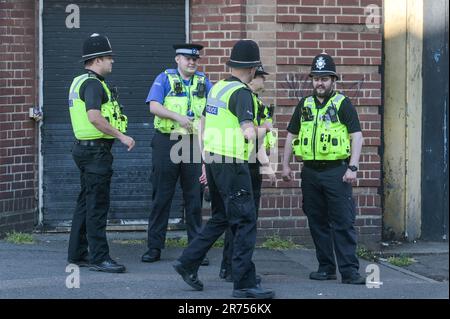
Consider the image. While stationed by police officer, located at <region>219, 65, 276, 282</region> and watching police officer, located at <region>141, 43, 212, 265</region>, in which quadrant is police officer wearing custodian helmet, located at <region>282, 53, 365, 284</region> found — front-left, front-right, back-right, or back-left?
back-right

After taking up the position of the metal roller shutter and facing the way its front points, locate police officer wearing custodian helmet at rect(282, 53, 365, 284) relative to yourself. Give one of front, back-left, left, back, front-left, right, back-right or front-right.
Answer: front-left

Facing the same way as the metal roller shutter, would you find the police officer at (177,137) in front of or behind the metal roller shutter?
in front

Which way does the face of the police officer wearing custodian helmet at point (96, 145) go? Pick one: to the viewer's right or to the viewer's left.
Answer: to the viewer's right

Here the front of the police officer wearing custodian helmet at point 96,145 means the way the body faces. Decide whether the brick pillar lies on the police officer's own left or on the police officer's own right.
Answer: on the police officer's own left

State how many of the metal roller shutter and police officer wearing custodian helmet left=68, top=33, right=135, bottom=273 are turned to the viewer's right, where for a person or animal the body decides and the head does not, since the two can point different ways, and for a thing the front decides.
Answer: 1

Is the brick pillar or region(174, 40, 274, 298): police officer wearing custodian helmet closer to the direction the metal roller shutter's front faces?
the police officer wearing custodian helmet

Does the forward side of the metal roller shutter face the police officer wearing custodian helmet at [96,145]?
yes

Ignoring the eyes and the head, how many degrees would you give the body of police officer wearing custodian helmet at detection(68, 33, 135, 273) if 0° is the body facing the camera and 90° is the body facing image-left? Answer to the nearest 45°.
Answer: approximately 270°

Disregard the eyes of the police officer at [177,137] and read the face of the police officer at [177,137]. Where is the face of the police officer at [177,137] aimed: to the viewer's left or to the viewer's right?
to the viewer's right

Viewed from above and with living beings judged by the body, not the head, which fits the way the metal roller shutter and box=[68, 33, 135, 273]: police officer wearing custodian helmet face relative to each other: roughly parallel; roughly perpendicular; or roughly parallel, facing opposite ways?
roughly perpendicular

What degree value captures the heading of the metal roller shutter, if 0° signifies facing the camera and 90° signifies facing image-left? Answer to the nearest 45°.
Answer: approximately 0°
